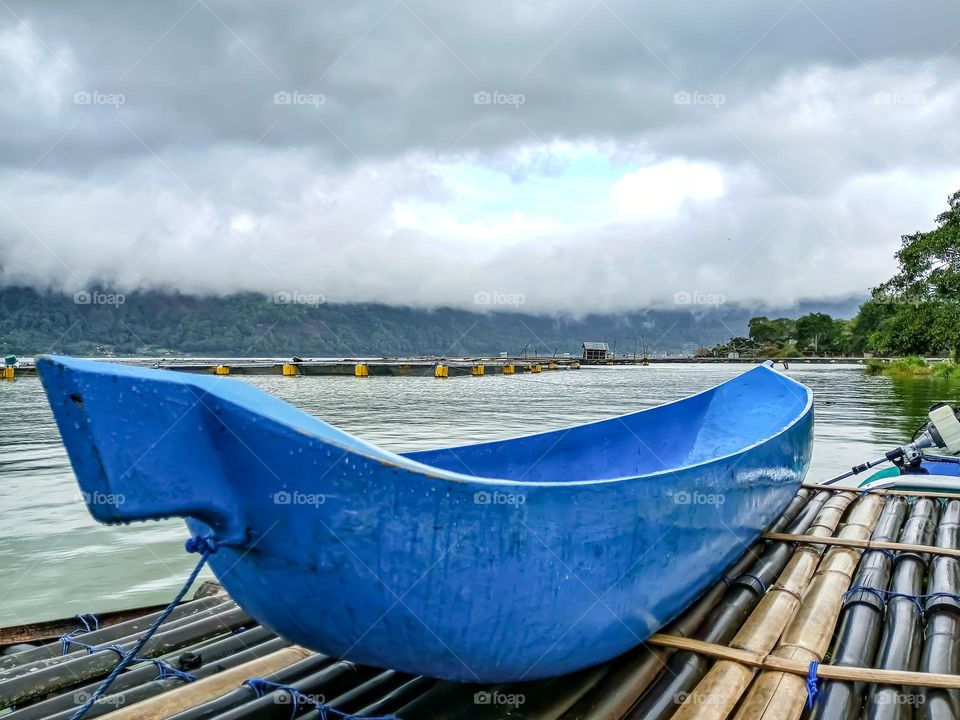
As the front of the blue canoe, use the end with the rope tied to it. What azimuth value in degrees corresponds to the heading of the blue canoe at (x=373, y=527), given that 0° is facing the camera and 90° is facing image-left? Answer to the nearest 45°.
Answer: approximately 45°

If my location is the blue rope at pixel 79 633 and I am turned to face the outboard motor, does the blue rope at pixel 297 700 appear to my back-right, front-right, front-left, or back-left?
front-right

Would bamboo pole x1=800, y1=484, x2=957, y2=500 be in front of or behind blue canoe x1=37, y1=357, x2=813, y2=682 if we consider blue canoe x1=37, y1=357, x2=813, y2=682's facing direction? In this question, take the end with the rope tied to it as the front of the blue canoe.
behind

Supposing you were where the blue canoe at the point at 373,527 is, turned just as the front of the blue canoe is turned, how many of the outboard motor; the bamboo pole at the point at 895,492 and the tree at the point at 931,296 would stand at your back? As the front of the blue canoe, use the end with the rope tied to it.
3

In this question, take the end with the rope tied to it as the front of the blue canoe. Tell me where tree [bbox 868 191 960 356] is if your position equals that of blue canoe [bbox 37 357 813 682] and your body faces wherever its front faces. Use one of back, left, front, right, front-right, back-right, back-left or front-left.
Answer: back

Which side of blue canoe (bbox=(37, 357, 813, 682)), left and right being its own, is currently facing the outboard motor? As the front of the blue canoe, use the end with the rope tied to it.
back

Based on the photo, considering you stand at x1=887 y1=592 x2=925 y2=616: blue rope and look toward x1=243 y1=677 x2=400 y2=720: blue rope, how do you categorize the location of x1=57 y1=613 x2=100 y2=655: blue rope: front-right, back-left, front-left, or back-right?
front-right
